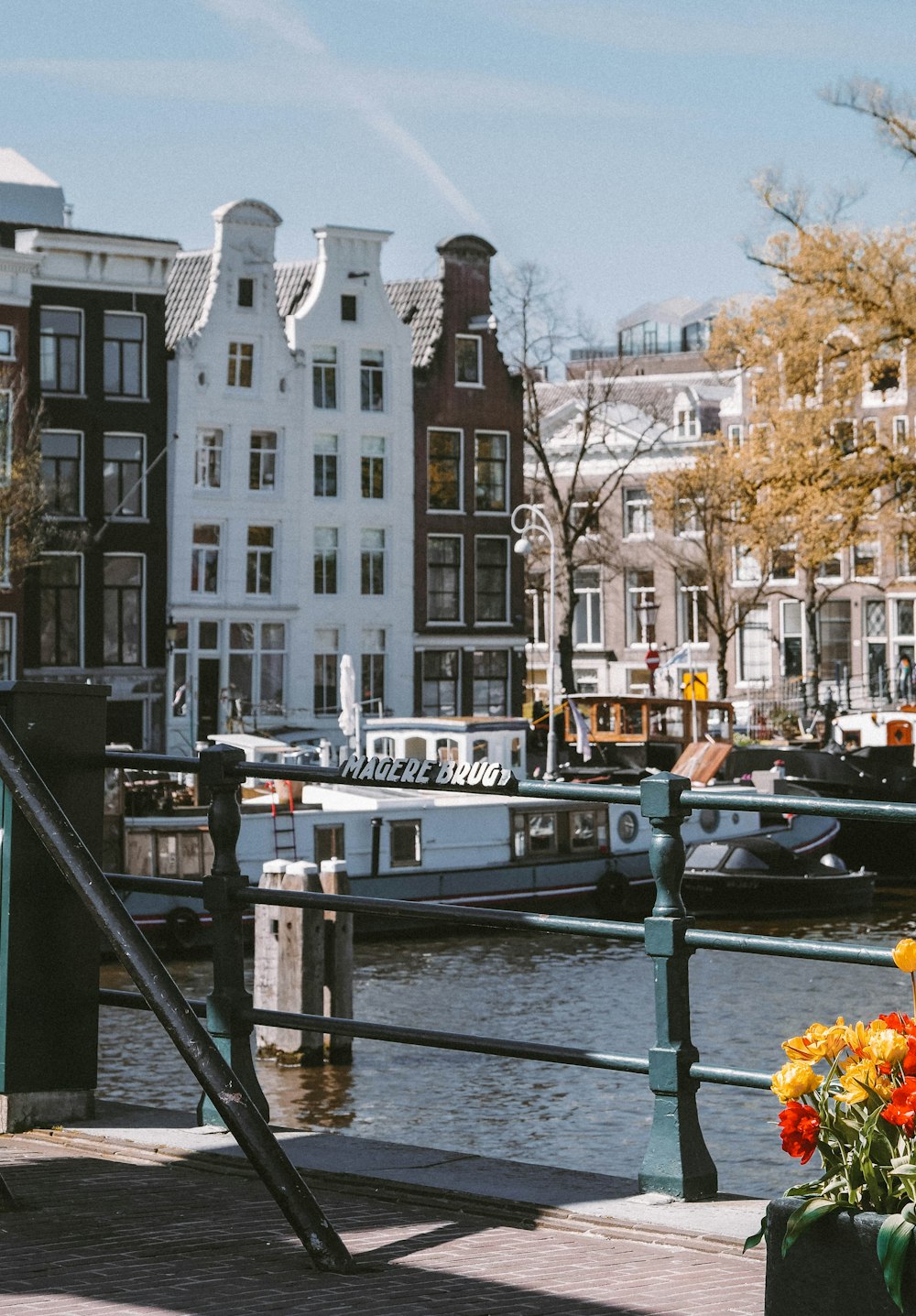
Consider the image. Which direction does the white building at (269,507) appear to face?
toward the camera

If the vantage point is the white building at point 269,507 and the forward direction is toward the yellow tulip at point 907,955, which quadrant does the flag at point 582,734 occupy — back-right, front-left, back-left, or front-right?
front-left

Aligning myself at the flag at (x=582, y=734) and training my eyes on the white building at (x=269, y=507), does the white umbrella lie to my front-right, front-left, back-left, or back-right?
front-left

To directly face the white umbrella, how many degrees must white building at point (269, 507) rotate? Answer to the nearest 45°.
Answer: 0° — it already faces it

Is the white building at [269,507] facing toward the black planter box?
yes

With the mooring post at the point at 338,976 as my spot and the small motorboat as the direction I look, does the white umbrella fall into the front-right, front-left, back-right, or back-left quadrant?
front-left

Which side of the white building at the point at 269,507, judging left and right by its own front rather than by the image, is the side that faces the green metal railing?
front

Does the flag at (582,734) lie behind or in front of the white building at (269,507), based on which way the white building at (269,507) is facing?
in front

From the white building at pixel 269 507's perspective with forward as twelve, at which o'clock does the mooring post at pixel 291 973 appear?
The mooring post is roughly at 12 o'clock from the white building.

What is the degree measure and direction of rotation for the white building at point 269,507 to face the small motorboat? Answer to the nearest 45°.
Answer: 0° — it already faces it

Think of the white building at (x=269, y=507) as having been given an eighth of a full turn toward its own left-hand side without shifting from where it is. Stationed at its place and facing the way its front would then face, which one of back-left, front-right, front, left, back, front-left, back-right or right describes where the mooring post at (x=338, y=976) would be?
front-right
